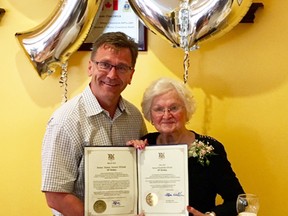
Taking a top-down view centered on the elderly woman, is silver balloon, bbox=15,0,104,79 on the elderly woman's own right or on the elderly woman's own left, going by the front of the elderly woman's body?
on the elderly woman's own right

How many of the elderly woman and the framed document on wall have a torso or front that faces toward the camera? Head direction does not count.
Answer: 2

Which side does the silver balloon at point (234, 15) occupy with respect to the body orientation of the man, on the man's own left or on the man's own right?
on the man's own left

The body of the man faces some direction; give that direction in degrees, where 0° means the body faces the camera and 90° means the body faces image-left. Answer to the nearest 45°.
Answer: approximately 315°
